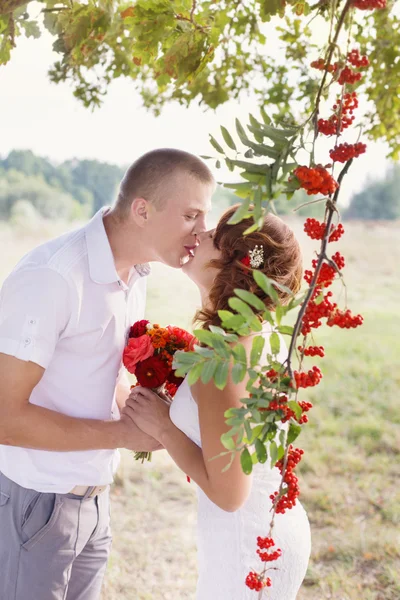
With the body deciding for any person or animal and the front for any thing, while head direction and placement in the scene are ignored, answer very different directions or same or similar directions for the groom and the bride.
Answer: very different directions

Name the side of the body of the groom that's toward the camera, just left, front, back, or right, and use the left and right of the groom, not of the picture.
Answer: right

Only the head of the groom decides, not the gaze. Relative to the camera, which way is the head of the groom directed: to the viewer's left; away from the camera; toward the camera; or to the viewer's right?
to the viewer's right

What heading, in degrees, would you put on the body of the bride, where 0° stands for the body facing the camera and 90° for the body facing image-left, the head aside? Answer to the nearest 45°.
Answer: approximately 90°

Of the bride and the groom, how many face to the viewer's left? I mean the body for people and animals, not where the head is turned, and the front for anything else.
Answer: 1
